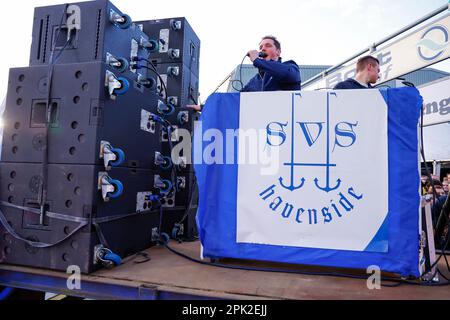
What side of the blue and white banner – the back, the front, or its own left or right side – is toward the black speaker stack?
right

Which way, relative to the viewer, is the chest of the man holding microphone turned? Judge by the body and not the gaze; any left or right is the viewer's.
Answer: facing the viewer and to the left of the viewer

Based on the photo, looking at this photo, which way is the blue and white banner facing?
toward the camera

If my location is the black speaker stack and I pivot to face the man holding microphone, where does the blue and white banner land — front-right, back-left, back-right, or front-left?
front-right
